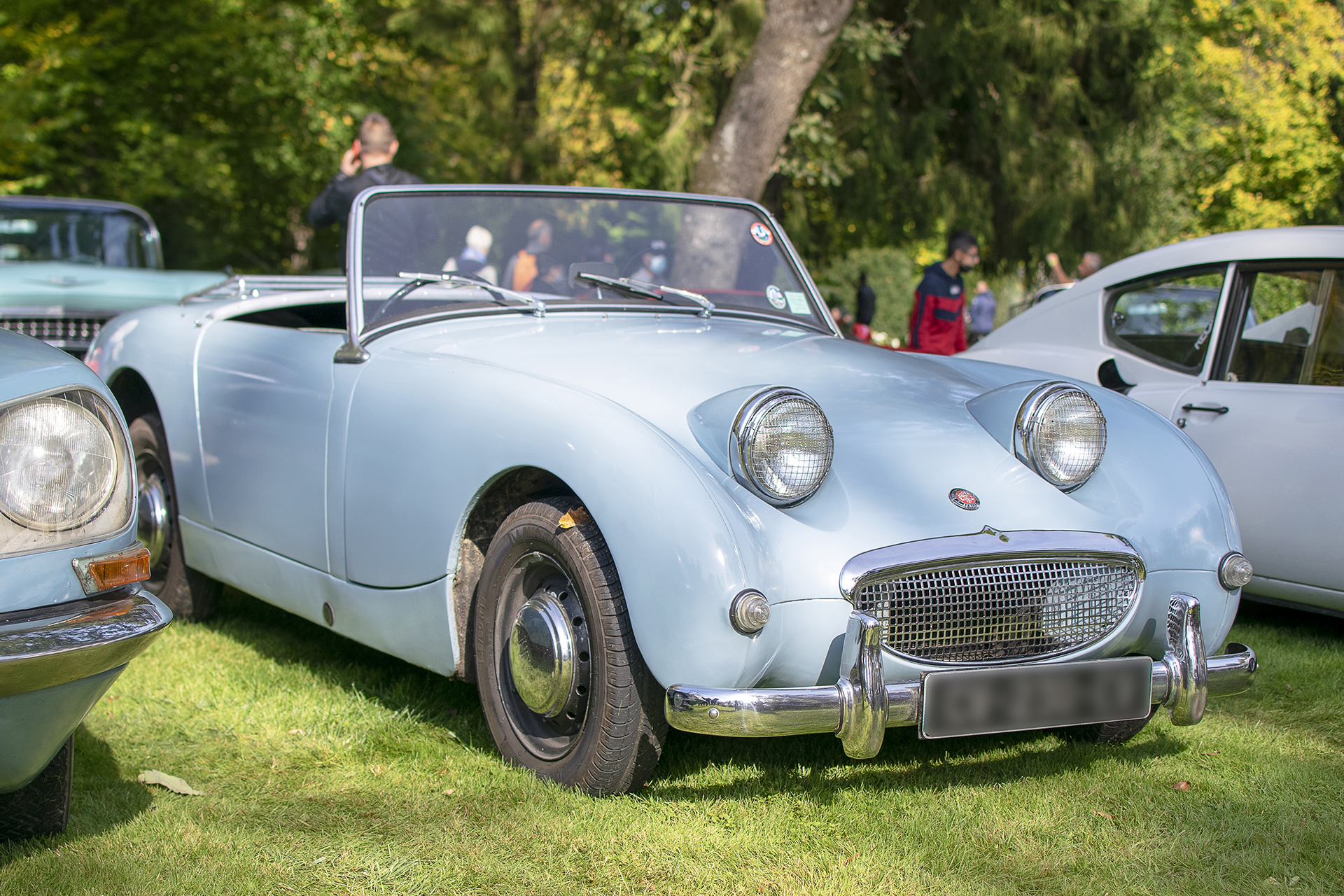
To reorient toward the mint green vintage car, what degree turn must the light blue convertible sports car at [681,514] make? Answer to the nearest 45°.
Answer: approximately 180°

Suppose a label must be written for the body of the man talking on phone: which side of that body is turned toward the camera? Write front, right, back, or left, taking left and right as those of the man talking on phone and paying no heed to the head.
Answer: back

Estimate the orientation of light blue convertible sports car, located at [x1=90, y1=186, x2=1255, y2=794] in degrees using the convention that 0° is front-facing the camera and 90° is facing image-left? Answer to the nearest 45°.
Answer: approximately 315°

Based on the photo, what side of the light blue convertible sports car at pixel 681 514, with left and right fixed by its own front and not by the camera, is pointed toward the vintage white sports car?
left

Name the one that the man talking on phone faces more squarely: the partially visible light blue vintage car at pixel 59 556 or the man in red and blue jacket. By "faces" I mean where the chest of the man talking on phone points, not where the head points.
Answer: the man in red and blue jacket

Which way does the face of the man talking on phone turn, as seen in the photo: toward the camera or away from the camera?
away from the camera

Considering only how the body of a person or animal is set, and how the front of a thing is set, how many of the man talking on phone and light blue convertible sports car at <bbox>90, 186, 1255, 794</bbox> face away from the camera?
1

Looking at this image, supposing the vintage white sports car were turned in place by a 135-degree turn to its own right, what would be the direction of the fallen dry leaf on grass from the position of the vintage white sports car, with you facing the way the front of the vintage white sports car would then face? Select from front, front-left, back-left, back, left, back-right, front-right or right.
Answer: front-left

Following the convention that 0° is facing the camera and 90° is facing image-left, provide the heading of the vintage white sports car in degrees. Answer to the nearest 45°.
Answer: approximately 315°

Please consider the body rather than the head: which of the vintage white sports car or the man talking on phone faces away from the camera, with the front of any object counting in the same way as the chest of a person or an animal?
the man talking on phone

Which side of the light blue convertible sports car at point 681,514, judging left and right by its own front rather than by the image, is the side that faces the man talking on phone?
back

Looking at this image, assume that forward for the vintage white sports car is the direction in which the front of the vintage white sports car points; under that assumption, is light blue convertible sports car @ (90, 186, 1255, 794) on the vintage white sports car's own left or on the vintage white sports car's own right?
on the vintage white sports car's own right
